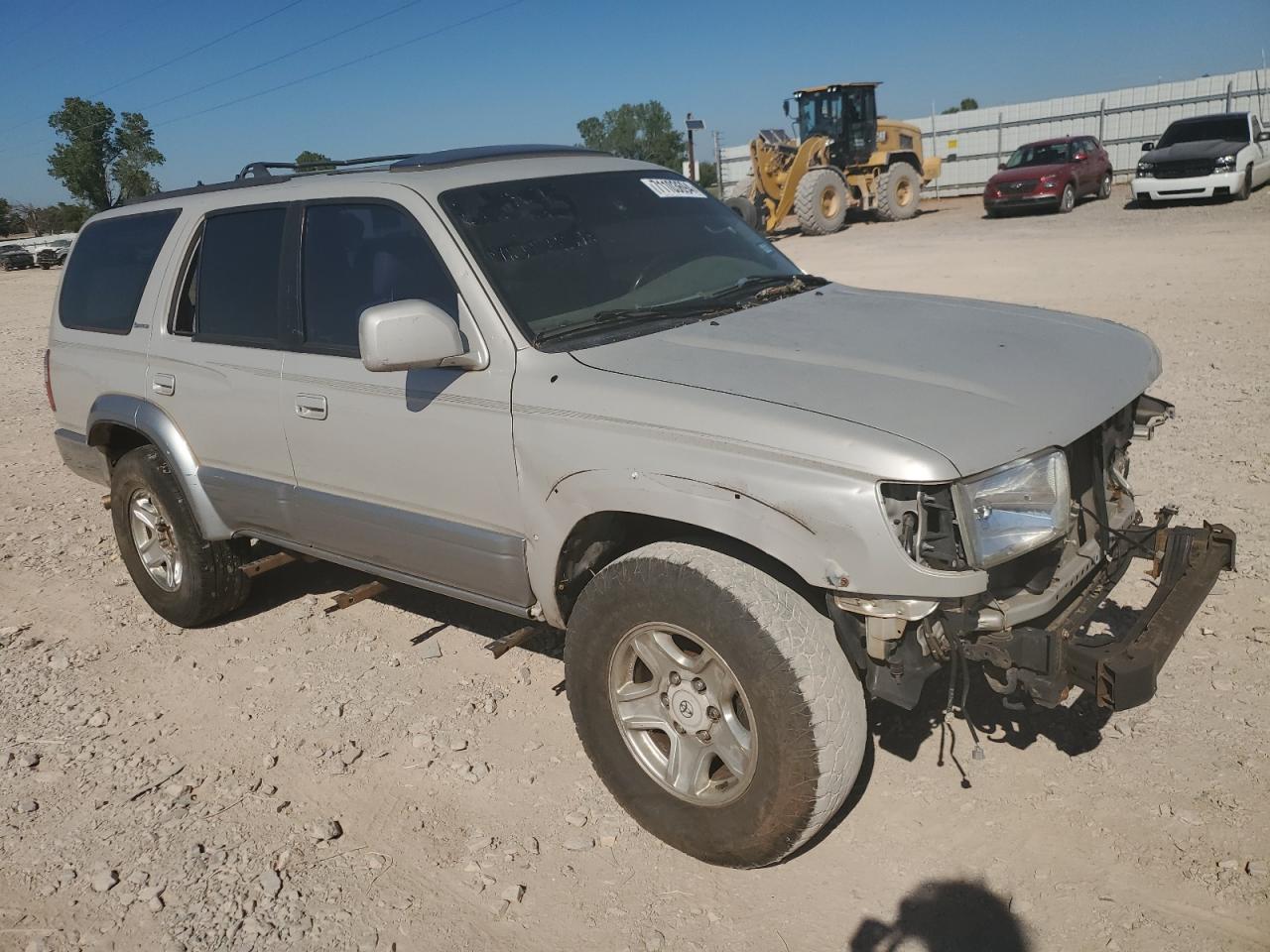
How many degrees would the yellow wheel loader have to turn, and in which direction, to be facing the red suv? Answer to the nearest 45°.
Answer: approximately 135° to its left

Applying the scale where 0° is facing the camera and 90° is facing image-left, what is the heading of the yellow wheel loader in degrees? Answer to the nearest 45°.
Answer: approximately 45°

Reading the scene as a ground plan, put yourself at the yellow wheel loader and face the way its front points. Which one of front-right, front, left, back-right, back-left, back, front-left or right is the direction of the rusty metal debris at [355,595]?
front-left

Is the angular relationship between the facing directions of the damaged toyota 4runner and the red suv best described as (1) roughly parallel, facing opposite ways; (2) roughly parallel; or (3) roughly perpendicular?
roughly perpendicular

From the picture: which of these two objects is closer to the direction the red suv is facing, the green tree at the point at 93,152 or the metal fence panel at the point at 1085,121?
the green tree

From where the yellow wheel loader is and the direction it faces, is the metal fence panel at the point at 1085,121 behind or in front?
behind

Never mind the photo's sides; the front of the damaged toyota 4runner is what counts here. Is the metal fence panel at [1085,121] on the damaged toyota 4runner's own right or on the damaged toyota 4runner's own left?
on the damaged toyota 4runner's own left

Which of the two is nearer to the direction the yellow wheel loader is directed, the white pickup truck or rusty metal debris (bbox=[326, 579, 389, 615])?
the rusty metal debris

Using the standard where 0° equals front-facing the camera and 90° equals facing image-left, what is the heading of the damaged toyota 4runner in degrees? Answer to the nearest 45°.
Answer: approximately 315°

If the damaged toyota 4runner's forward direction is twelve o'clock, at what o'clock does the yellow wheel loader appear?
The yellow wheel loader is roughly at 8 o'clock from the damaged toyota 4runner.
